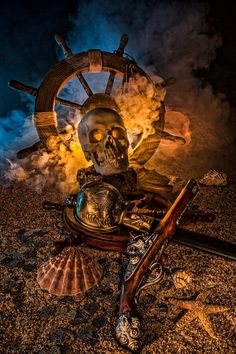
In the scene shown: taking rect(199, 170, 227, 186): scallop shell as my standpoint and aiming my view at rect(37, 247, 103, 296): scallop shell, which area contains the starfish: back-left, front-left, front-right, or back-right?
front-left

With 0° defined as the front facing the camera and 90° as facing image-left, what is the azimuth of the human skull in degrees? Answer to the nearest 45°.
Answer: approximately 315°

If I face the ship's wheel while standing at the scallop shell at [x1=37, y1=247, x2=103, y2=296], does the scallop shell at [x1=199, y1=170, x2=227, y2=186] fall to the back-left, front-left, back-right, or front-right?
front-right

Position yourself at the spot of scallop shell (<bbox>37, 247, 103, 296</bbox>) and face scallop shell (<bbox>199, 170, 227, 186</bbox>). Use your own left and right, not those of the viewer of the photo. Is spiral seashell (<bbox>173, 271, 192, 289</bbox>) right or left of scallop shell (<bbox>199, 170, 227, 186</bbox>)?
right
